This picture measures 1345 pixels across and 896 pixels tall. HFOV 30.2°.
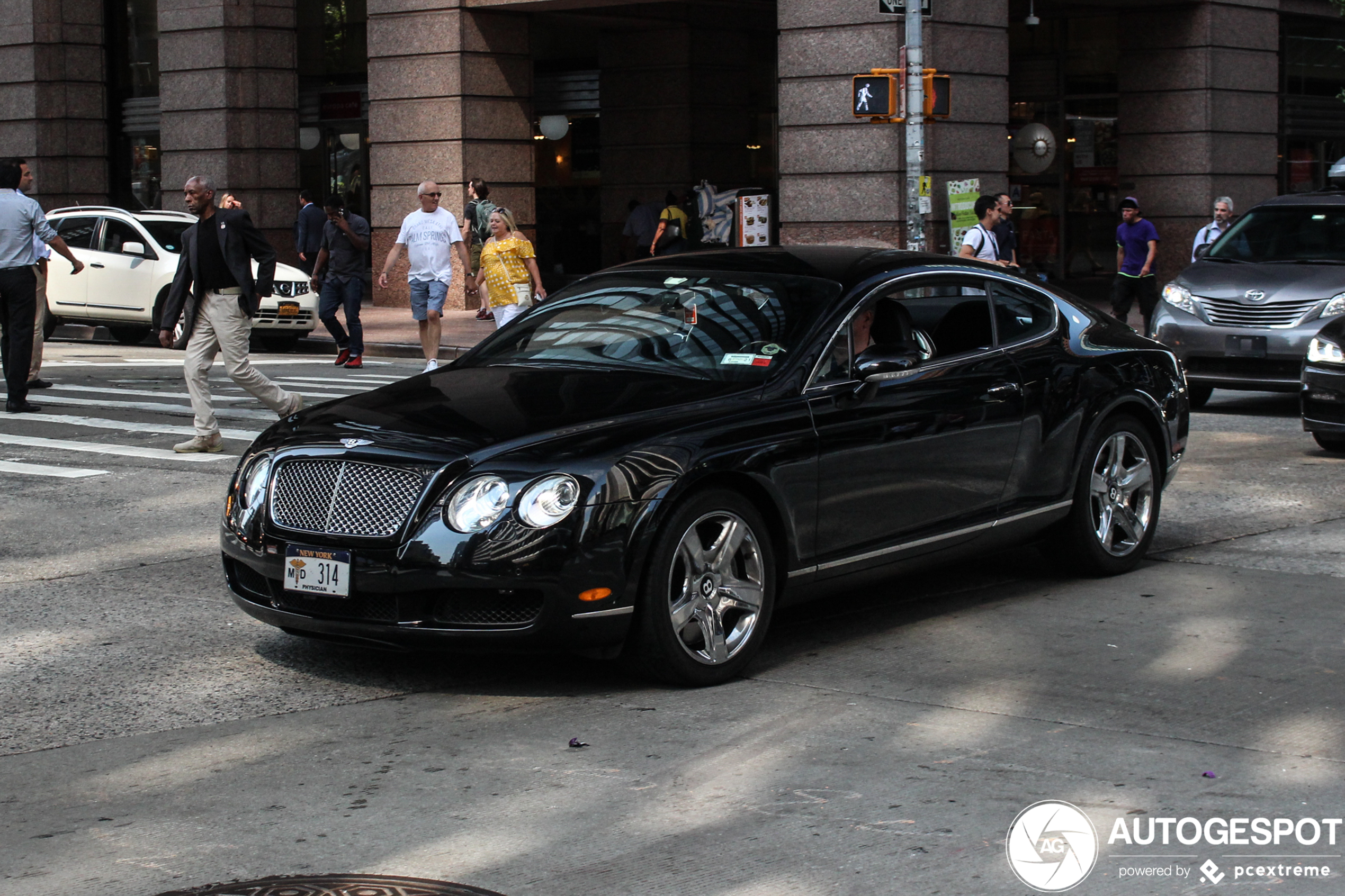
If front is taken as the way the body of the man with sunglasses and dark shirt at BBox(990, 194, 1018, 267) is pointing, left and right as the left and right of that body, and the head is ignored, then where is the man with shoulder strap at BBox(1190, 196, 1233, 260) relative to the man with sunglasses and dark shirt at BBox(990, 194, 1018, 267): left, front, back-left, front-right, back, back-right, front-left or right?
front-left

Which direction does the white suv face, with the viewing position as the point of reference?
facing the viewer and to the right of the viewer

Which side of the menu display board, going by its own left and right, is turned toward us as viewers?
front

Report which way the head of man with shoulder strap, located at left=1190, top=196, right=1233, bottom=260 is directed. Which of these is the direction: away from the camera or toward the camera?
toward the camera

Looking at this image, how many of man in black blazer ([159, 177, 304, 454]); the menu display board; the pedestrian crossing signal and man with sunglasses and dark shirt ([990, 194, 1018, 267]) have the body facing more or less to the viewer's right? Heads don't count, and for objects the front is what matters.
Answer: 1

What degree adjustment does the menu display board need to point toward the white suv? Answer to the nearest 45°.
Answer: approximately 45° to its right

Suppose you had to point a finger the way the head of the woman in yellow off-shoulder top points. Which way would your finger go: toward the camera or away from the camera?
toward the camera

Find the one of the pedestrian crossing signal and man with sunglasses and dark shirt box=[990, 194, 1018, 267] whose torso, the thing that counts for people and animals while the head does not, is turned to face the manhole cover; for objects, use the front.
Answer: the pedestrian crossing signal

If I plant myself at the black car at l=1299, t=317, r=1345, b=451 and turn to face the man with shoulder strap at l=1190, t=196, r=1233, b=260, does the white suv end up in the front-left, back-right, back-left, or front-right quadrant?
front-left

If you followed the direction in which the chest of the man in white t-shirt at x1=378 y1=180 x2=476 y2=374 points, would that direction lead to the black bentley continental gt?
yes

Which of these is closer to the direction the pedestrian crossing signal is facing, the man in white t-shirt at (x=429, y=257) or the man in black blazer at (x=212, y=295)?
the man in black blazer

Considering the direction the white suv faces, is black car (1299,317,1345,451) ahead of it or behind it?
ahead
